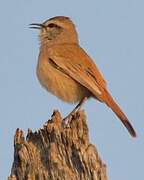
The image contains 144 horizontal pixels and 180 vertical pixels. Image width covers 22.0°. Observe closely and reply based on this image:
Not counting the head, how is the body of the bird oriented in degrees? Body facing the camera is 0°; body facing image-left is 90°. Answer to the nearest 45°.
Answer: approximately 90°
